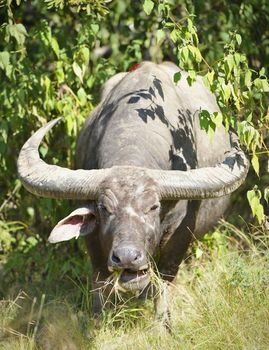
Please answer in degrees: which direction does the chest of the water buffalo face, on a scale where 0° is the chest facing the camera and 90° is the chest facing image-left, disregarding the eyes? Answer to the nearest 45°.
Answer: approximately 0°
